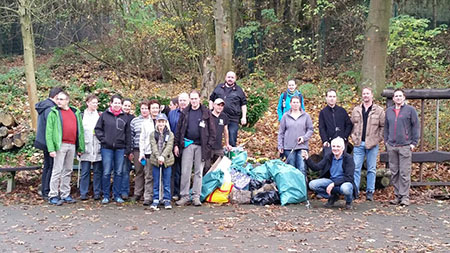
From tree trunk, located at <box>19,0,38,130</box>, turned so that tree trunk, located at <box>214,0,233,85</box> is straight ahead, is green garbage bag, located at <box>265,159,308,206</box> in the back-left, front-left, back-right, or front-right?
front-right

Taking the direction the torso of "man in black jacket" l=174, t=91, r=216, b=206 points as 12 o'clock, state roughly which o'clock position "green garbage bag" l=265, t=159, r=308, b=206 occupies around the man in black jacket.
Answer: The green garbage bag is roughly at 9 o'clock from the man in black jacket.

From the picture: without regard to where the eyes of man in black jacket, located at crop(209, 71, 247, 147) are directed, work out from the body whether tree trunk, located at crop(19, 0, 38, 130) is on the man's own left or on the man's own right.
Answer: on the man's own right

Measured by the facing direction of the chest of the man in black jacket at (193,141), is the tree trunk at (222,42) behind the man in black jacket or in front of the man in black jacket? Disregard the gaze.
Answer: behind

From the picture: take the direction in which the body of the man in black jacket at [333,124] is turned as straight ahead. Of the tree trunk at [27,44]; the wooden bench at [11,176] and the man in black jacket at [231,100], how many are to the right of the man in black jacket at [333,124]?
3

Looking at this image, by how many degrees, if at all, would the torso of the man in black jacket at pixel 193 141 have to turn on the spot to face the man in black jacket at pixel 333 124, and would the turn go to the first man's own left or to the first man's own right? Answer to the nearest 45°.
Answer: approximately 90° to the first man's own left

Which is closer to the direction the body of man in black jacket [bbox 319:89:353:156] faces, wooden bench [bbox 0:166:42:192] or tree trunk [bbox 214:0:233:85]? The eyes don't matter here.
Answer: the wooden bench

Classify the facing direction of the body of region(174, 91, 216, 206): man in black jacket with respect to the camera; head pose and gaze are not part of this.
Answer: toward the camera

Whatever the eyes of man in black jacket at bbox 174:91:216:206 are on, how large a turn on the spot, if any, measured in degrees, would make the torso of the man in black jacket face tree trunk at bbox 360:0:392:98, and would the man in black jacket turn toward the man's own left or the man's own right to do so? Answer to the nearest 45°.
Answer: approximately 135° to the man's own left

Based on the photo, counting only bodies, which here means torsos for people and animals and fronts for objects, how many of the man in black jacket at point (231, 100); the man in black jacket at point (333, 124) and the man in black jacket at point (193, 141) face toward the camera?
3

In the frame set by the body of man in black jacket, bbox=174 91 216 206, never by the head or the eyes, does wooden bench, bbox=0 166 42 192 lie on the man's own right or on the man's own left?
on the man's own right
